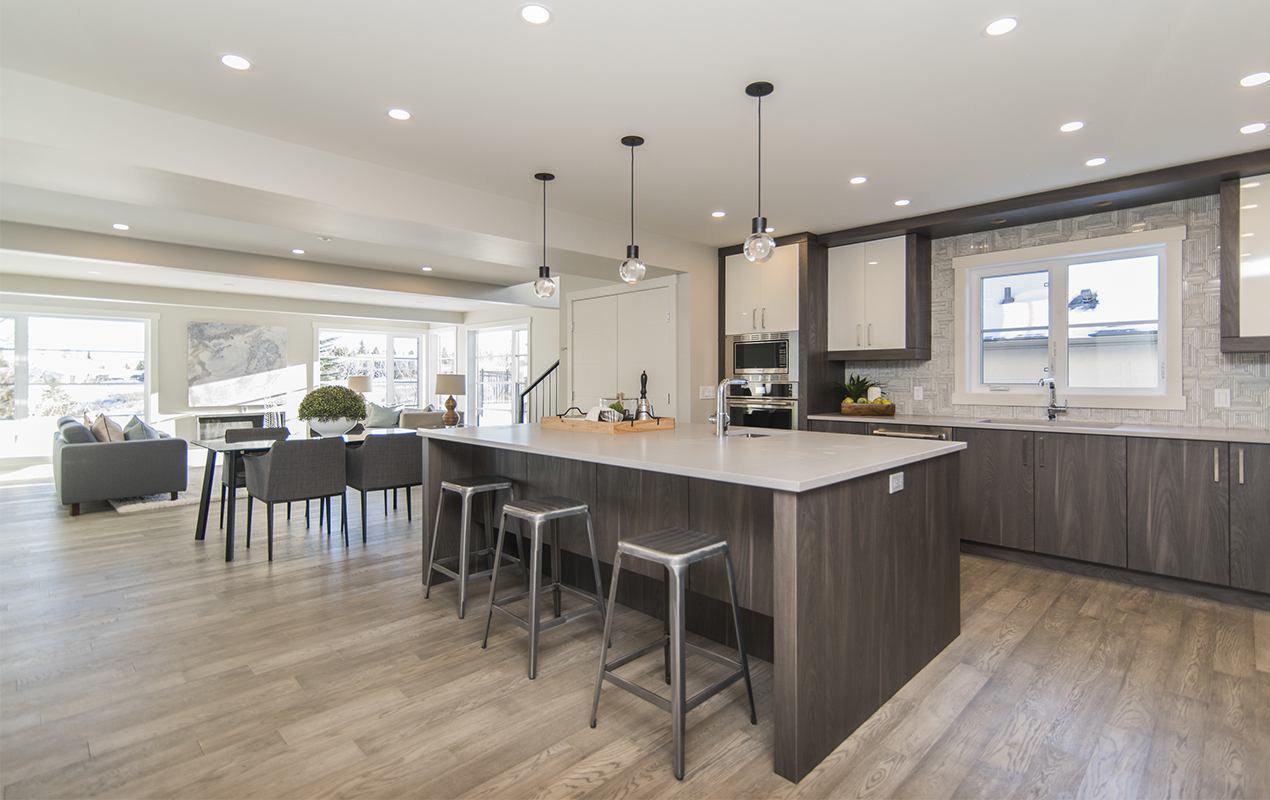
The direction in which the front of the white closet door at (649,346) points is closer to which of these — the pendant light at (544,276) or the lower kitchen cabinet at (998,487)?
the pendant light

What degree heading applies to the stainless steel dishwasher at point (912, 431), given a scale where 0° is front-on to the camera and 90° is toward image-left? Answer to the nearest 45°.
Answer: approximately 45°

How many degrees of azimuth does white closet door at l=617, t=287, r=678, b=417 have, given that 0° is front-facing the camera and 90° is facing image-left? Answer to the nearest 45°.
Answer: approximately 45°

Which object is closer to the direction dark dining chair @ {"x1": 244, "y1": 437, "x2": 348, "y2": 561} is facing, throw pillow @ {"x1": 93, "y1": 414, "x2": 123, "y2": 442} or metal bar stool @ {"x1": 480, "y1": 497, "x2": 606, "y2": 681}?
the throw pillow

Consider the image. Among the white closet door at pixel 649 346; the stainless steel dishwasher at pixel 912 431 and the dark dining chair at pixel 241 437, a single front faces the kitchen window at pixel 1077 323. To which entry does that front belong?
the dark dining chair

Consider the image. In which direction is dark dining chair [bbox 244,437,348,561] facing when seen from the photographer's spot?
facing away from the viewer and to the left of the viewer

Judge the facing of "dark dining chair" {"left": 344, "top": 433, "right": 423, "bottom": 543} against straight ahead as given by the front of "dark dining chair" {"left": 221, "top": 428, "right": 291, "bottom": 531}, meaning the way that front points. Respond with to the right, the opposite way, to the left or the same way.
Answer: the opposite way

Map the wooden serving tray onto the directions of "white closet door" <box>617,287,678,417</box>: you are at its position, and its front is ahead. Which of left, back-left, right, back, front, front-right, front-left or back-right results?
front-left
